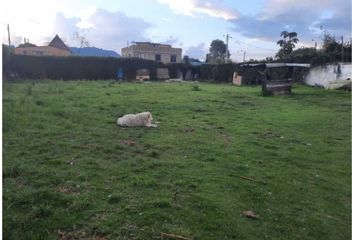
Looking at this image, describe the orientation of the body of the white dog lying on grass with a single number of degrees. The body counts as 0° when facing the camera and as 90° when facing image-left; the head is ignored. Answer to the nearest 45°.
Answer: approximately 270°

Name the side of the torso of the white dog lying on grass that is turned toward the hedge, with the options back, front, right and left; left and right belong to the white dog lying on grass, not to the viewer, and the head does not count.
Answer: left

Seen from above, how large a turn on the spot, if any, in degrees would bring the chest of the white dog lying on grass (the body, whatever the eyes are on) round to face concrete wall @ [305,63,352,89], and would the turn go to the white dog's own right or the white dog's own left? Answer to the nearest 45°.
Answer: approximately 45° to the white dog's own left

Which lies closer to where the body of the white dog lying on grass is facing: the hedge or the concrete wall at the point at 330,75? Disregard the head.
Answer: the concrete wall
